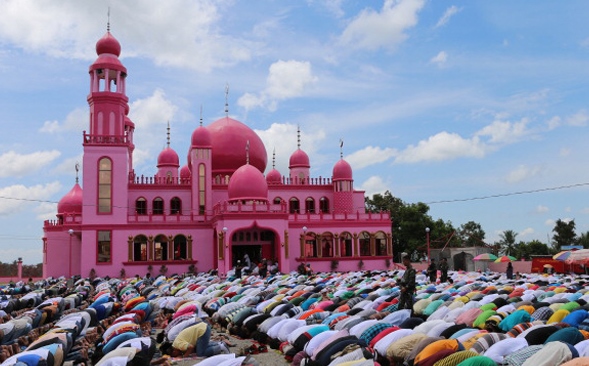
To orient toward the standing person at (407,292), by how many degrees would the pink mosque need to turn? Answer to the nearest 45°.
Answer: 0° — it already faces them

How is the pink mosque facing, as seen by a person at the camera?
facing the viewer
